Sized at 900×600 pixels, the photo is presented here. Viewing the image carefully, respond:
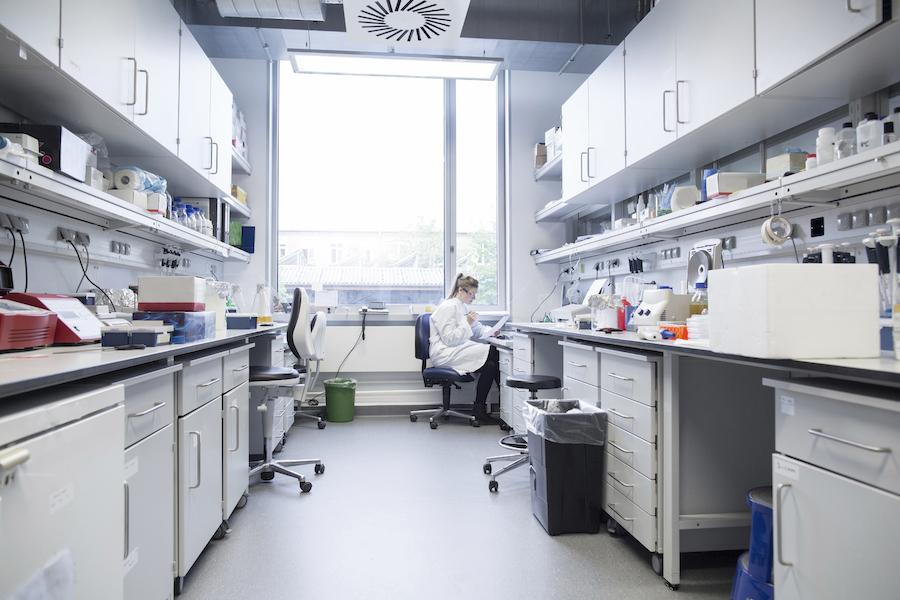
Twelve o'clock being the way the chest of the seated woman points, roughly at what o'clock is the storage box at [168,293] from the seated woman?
The storage box is roughly at 4 o'clock from the seated woman.

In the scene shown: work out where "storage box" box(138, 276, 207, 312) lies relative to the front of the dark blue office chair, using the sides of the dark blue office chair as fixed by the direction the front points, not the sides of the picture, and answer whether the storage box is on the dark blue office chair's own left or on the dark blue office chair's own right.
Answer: on the dark blue office chair's own right

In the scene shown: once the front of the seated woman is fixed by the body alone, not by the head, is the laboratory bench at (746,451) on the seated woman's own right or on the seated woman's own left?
on the seated woman's own right

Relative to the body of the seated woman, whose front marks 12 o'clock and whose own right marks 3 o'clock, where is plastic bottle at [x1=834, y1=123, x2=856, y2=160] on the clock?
The plastic bottle is roughly at 2 o'clock from the seated woman.

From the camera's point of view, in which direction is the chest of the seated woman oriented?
to the viewer's right

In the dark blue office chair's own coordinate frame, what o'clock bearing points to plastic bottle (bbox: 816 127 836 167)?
The plastic bottle is roughly at 2 o'clock from the dark blue office chair.

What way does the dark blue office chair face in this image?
to the viewer's right

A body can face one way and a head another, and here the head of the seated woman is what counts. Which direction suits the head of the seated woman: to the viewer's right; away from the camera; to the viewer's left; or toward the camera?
to the viewer's right

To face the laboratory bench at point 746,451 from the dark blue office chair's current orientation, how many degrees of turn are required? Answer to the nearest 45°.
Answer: approximately 45° to its right

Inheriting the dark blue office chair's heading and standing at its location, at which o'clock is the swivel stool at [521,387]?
The swivel stool is roughly at 2 o'clock from the dark blue office chair.
